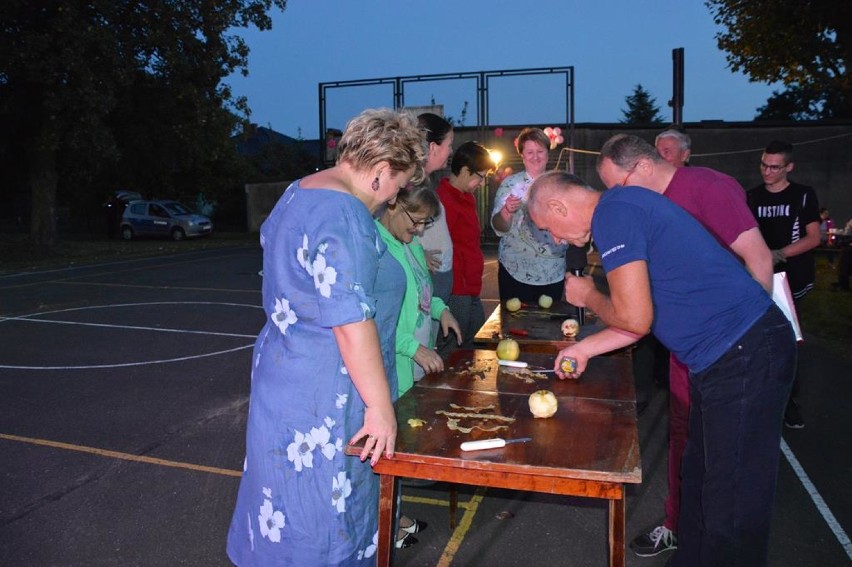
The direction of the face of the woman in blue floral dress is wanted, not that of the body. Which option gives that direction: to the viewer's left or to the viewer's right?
to the viewer's right

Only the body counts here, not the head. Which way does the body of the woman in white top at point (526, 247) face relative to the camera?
toward the camera

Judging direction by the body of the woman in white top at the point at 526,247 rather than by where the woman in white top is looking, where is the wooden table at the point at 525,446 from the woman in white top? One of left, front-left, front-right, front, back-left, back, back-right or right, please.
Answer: front

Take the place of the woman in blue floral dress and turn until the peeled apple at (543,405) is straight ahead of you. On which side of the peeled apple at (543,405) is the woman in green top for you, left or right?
left

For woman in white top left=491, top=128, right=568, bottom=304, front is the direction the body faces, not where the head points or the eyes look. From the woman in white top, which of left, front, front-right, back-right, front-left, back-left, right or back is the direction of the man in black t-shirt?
left

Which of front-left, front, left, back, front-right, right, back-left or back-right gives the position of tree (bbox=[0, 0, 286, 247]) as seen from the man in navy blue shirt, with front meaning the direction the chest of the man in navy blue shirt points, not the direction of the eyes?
front-right

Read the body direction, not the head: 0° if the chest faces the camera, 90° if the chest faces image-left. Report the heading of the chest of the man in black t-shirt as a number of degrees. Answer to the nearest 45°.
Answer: approximately 45°

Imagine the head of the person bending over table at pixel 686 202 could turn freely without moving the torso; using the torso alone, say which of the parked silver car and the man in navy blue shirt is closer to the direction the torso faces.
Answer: the parked silver car

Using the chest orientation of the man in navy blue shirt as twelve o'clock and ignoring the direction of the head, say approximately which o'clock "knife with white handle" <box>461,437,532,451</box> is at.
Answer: The knife with white handle is roughly at 11 o'clock from the man in navy blue shirt.

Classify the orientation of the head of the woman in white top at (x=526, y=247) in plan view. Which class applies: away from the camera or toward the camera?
toward the camera

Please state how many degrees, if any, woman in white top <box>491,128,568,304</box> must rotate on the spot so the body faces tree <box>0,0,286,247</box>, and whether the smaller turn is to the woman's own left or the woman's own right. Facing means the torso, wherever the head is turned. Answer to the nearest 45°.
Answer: approximately 135° to the woman's own right

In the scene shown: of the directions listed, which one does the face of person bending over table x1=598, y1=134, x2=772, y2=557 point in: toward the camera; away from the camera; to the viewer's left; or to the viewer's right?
to the viewer's left

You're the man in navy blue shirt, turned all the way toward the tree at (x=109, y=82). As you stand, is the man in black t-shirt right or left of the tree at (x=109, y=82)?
right

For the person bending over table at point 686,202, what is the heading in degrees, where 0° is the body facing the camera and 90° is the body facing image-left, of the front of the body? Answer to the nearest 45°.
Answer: approximately 90°
